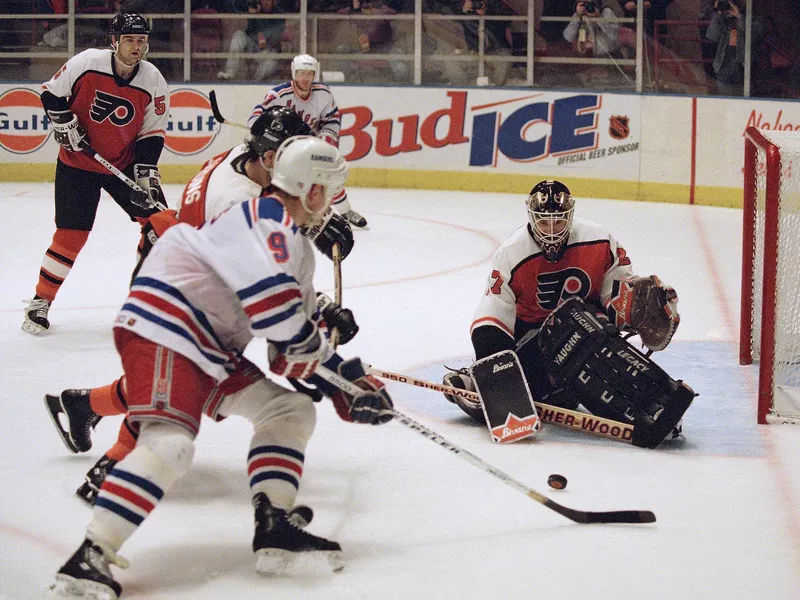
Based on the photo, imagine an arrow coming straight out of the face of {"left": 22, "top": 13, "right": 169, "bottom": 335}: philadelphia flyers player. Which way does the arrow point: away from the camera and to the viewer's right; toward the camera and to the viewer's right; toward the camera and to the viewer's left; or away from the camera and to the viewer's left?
toward the camera and to the viewer's right

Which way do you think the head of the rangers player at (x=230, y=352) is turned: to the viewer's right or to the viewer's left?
to the viewer's right

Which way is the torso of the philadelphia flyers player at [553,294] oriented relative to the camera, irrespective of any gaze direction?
toward the camera

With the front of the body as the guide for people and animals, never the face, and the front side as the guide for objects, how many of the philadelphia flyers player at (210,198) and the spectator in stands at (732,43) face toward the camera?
1

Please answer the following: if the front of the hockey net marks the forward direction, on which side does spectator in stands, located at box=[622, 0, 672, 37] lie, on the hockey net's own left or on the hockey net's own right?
on the hockey net's own right

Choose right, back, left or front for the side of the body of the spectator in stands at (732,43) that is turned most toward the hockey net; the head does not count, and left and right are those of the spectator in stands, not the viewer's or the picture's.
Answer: front

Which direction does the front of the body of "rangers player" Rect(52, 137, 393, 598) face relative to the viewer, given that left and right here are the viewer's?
facing to the right of the viewer

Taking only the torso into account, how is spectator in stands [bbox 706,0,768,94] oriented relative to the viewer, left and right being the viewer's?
facing the viewer

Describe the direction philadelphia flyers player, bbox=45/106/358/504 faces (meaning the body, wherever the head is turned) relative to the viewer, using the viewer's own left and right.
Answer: facing to the right of the viewer

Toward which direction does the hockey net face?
to the viewer's left

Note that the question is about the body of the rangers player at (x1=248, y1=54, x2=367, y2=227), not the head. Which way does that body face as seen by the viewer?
toward the camera

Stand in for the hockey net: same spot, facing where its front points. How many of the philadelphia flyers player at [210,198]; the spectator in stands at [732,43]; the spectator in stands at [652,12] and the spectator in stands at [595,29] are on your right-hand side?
3
